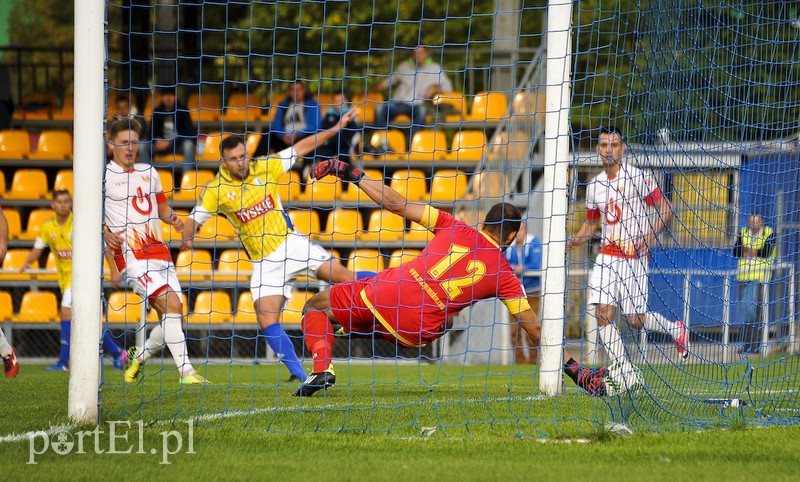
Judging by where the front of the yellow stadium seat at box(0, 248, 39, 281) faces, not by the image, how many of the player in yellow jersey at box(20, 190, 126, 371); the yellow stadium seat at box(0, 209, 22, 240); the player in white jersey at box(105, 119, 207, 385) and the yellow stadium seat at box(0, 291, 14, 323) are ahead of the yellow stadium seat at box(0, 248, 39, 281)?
3

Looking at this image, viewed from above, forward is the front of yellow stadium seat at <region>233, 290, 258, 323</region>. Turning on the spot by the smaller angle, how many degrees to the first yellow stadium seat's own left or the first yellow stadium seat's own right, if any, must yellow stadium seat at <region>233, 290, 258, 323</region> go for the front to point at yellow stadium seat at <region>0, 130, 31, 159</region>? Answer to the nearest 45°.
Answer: approximately 135° to the first yellow stadium seat's own right

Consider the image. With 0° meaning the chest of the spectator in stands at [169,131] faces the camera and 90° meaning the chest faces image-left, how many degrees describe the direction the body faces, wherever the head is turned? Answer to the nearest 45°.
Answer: approximately 0°

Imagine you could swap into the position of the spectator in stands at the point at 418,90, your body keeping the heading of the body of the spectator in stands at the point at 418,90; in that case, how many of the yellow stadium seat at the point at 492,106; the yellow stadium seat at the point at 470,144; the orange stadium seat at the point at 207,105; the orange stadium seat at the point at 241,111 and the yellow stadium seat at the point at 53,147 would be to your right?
3

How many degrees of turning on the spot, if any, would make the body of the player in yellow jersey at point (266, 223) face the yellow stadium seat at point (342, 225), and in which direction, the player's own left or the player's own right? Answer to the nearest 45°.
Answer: approximately 180°

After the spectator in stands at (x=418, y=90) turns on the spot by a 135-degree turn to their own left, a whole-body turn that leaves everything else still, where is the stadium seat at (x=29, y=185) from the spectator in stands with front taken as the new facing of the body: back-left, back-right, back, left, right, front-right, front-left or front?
back-left

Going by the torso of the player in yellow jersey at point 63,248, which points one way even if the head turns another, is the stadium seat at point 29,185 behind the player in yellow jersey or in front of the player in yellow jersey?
behind

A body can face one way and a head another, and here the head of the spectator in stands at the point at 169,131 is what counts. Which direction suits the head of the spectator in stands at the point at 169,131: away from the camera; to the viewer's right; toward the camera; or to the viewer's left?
toward the camera

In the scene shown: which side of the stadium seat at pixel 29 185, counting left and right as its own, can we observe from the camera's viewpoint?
front

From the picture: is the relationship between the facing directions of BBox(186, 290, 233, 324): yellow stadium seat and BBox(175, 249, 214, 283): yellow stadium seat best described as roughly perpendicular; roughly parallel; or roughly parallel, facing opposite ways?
roughly parallel

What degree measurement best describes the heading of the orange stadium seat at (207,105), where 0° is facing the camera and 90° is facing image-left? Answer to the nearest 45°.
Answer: approximately 0°

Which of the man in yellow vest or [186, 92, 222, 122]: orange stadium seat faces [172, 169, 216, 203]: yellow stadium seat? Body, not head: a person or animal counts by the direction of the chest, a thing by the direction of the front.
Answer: [186, 92, 222, 122]: orange stadium seat

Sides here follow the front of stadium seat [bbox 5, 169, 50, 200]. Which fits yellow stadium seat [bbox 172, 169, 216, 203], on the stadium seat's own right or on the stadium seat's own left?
on the stadium seat's own left

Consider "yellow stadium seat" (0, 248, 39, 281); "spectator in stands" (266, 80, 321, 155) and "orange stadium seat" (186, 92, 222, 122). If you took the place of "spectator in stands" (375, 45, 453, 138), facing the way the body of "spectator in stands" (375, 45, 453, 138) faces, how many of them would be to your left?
0
